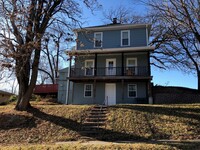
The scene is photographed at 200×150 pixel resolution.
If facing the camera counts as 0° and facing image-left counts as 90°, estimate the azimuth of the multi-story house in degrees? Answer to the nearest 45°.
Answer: approximately 0°

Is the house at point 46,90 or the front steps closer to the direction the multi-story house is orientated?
the front steps

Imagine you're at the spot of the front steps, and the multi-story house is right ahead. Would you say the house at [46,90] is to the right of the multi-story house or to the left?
left

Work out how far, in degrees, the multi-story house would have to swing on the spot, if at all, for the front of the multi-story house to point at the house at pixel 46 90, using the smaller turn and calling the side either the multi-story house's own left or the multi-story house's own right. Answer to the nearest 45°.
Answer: approximately 135° to the multi-story house's own right

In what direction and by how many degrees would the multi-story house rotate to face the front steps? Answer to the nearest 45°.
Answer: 0° — it already faces it
